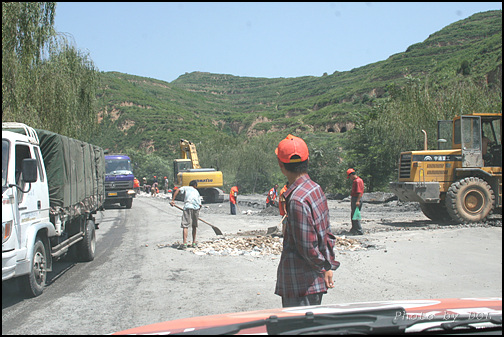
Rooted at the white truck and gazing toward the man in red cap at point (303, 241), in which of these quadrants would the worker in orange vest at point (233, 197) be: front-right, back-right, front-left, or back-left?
back-left

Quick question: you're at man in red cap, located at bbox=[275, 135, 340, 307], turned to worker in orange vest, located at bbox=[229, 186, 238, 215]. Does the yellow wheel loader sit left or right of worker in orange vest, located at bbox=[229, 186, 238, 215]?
right

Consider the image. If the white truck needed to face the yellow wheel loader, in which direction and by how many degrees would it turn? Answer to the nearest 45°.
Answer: approximately 135° to its left

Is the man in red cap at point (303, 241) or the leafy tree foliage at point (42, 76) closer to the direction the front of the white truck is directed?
the man in red cap

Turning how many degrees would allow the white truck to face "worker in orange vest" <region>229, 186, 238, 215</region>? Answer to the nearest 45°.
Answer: approximately 180°

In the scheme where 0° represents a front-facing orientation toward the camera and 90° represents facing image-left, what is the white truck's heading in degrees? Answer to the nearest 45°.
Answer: approximately 45°

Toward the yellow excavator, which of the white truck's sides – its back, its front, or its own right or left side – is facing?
back

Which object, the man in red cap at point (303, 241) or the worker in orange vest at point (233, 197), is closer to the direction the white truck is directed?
the man in red cap

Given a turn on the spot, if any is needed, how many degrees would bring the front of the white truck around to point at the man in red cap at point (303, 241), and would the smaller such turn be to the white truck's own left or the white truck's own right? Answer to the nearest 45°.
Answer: approximately 45° to the white truck's own left
